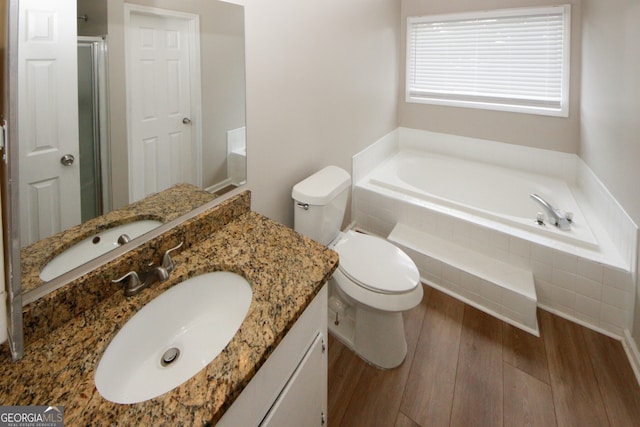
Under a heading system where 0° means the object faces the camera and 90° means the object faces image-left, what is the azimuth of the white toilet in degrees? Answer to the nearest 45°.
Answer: approximately 315°

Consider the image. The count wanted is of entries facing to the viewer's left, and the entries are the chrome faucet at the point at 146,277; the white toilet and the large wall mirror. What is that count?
0

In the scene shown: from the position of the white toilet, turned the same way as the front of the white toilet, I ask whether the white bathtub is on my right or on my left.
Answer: on my left

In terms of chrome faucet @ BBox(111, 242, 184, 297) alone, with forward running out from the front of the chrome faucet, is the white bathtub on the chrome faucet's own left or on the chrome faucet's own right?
on the chrome faucet's own left

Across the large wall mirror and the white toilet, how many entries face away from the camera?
0

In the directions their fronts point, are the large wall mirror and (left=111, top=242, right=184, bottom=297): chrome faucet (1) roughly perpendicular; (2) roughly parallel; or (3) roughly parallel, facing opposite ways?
roughly parallel

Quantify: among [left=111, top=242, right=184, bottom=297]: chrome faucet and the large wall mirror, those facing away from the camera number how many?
0

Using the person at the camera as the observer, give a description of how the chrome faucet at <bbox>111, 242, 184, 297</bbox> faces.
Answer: facing the viewer and to the right of the viewer

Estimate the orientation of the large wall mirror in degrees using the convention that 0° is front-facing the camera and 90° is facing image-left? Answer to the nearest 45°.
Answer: approximately 315°
